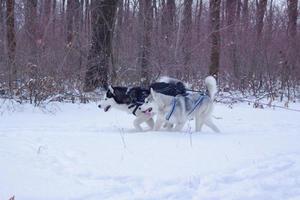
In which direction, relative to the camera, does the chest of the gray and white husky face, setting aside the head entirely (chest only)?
to the viewer's left
